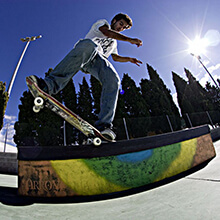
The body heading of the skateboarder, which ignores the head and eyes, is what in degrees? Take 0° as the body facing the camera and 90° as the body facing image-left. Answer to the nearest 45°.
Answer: approximately 315°

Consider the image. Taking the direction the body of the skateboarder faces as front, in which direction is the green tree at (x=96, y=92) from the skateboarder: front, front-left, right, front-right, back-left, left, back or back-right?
back-left

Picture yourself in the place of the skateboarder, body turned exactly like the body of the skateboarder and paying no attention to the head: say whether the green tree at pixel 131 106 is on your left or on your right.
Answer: on your left

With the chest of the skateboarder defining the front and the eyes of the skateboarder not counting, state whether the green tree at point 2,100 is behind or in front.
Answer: behind

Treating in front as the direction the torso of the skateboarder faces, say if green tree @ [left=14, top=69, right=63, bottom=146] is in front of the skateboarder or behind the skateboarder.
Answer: behind

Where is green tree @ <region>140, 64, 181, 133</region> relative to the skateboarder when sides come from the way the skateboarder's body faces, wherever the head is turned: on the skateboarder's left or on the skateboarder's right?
on the skateboarder's left
